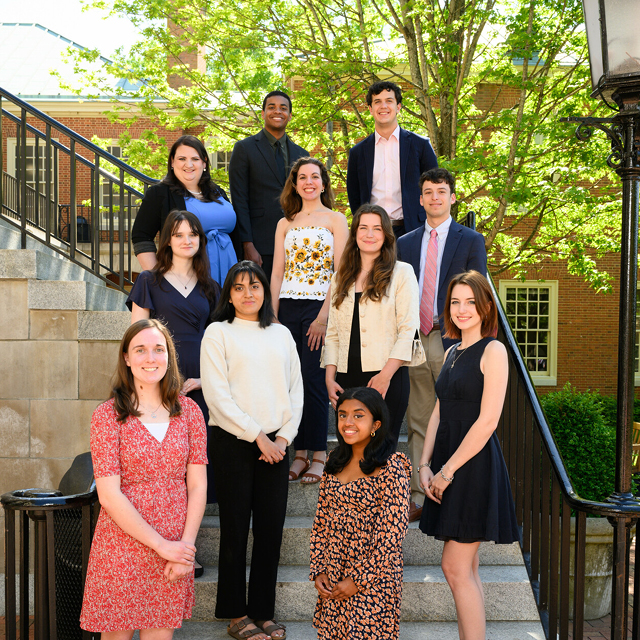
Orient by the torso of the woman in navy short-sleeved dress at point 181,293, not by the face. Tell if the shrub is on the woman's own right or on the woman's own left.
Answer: on the woman's own left

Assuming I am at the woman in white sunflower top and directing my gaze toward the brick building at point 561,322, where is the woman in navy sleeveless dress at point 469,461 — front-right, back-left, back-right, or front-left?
back-right

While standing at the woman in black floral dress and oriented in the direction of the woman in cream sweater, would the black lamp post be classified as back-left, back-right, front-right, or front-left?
back-right
